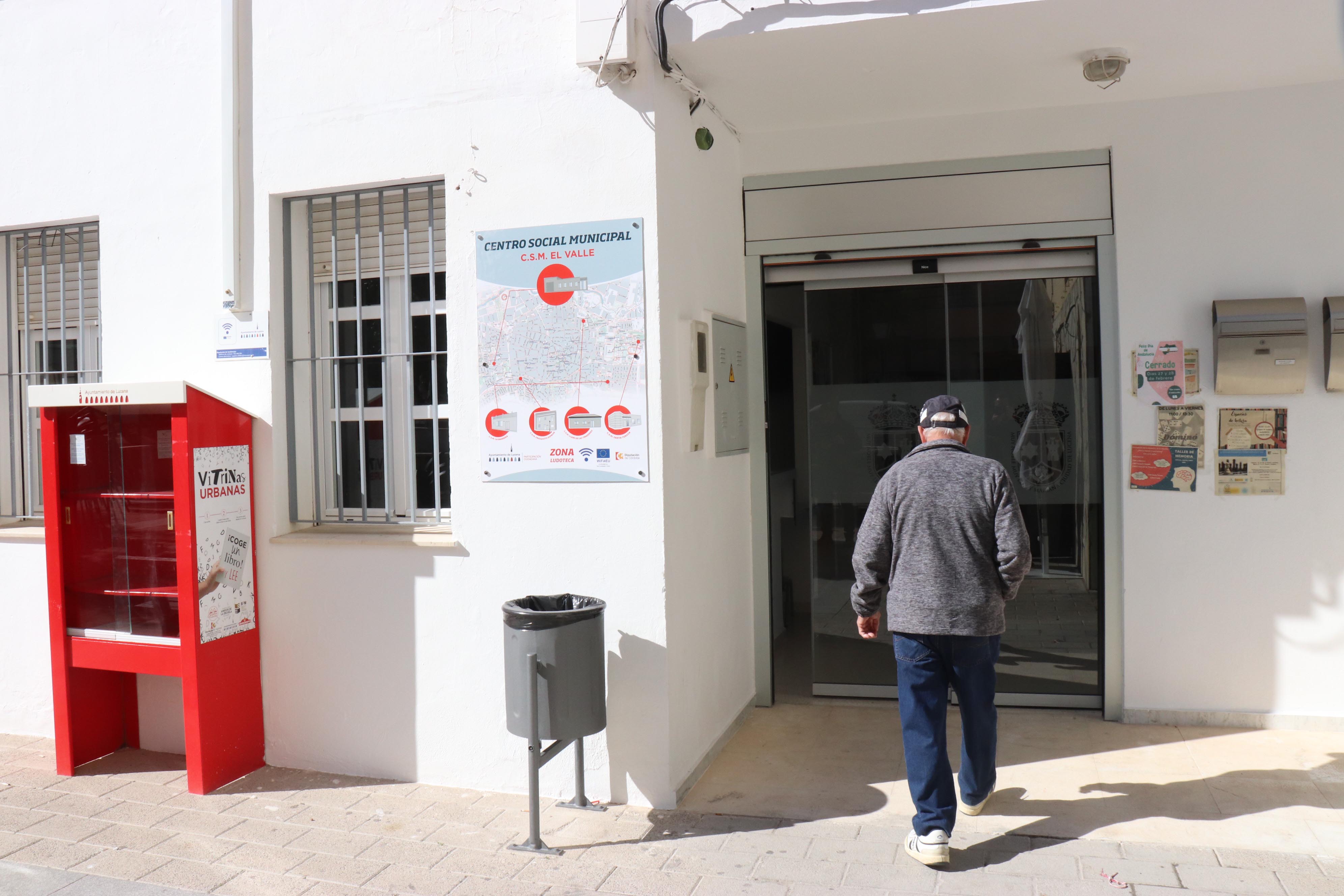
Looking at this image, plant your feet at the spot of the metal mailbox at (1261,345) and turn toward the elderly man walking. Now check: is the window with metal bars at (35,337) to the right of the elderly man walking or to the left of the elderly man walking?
right

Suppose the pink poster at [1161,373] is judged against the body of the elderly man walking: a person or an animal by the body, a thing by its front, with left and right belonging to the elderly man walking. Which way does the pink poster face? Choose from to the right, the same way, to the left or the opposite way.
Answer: the opposite way

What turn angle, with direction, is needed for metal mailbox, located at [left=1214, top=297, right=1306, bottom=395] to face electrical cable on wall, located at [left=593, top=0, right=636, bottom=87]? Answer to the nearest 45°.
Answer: approximately 45° to its right

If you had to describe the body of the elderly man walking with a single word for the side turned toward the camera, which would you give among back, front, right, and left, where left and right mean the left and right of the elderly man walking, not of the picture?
back

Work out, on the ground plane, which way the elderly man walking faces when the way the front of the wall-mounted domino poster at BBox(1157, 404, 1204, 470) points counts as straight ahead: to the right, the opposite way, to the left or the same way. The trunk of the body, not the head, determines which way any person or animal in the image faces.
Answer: the opposite way

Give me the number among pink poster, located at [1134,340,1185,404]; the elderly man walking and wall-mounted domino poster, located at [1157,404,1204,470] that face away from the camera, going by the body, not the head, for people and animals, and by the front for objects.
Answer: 1

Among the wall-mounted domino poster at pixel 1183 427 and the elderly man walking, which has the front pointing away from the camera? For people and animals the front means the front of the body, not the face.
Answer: the elderly man walking

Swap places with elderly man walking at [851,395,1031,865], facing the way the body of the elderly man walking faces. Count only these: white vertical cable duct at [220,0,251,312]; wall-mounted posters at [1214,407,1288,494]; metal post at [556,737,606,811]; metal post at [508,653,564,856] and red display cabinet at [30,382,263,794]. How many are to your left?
4

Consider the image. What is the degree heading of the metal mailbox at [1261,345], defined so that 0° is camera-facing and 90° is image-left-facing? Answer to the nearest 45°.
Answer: approximately 0°

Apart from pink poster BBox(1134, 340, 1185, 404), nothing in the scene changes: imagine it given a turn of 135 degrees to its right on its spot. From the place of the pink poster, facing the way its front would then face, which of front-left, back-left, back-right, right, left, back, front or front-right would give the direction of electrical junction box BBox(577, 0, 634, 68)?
left
